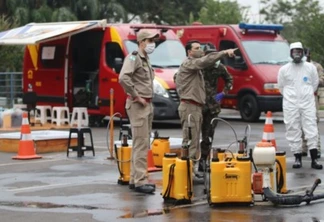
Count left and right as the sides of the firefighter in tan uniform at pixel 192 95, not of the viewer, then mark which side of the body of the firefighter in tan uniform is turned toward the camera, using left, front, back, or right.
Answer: right

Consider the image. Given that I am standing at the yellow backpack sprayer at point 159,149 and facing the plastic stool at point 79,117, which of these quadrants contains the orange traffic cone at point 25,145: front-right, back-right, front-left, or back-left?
front-left

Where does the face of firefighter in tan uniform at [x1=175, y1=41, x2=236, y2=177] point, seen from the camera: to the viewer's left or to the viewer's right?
to the viewer's right

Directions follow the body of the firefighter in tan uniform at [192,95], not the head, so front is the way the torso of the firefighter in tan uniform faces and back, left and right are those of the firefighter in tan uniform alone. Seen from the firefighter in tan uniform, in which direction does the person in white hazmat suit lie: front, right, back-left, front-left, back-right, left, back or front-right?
front-left

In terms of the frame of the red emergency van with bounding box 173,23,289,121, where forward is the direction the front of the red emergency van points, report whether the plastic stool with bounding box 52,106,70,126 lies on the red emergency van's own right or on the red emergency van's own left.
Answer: on the red emergency van's own right

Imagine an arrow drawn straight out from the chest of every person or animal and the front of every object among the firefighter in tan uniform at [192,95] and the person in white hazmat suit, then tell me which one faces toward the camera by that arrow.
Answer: the person in white hazmat suit

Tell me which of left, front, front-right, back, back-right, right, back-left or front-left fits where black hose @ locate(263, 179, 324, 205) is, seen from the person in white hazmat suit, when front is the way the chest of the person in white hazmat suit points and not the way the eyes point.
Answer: front

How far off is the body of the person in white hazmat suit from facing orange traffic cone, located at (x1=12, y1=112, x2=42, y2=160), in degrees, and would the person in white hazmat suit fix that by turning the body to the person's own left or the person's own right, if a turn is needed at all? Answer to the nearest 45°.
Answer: approximately 90° to the person's own right

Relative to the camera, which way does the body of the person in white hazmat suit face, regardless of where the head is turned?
toward the camera

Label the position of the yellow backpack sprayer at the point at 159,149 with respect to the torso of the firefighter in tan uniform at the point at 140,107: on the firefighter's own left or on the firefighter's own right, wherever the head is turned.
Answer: on the firefighter's own left

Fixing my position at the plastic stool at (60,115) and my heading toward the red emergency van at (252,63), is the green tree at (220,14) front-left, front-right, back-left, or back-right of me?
front-left
